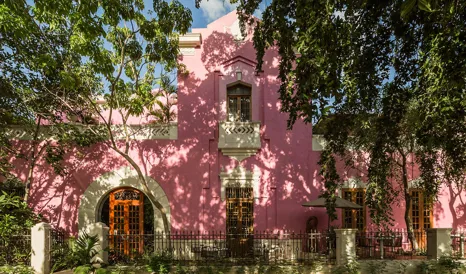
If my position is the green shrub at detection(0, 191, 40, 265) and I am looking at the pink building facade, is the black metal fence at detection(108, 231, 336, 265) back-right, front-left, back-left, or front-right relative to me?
front-right

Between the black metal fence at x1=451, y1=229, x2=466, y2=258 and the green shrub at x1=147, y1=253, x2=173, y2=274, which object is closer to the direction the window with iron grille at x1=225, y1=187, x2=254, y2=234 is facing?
the green shrub

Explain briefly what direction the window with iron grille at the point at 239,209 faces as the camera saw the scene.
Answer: facing the viewer

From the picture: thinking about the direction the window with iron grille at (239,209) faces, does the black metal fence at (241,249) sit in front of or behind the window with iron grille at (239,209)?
in front

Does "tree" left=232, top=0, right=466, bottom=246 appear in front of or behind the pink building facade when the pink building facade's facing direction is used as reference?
in front
